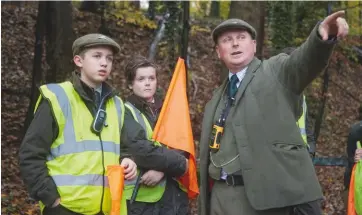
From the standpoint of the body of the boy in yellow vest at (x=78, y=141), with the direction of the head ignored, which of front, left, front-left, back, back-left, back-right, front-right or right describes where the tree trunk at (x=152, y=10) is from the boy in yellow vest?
back-left

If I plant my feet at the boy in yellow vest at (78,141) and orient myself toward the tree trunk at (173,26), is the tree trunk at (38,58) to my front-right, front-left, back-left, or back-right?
front-left

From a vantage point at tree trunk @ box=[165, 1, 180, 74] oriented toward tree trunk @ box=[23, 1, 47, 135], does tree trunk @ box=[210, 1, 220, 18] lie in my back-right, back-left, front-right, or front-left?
back-right

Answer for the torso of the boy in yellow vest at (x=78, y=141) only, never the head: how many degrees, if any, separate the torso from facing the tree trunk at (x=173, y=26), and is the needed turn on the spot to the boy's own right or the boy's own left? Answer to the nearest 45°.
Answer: approximately 135° to the boy's own left

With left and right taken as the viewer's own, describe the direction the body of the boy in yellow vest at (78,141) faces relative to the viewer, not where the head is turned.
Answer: facing the viewer and to the right of the viewer

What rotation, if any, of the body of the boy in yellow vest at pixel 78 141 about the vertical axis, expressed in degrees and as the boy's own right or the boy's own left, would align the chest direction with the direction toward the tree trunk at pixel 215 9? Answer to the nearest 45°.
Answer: approximately 135° to the boy's own left

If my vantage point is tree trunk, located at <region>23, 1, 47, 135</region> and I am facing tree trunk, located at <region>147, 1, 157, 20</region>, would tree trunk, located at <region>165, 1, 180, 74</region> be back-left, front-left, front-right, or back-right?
front-right

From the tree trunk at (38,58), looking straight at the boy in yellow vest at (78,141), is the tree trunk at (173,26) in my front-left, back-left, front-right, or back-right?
back-left

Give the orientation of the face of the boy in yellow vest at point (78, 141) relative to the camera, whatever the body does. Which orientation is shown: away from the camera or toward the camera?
toward the camera
